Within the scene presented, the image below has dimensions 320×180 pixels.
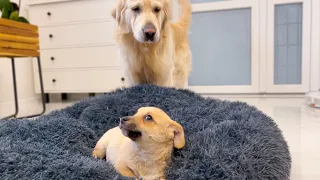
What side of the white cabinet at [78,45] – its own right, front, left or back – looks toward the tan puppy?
front

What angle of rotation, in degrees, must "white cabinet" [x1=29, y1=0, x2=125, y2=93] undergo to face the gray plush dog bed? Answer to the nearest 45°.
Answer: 0° — it already faces it

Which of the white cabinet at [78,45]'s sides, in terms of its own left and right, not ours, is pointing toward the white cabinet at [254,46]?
left

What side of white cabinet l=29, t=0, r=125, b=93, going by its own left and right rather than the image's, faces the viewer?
front

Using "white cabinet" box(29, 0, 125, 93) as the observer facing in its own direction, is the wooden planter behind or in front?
in front

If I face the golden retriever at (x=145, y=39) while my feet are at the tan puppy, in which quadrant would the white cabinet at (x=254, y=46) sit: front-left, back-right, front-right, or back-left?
front-right

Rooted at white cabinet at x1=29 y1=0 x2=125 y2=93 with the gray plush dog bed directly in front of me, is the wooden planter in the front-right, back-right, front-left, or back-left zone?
front-right
